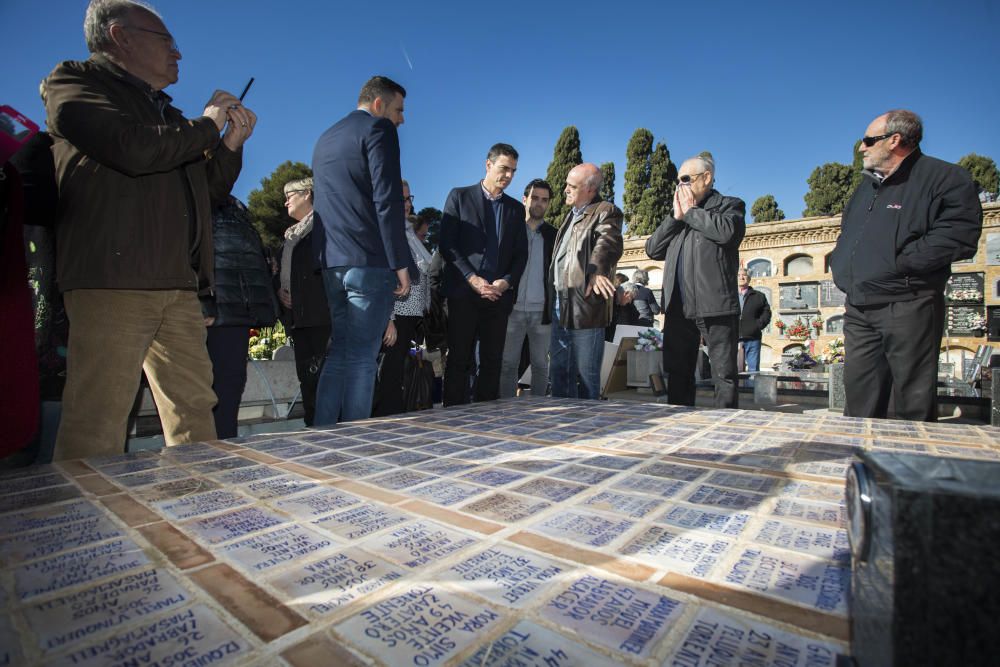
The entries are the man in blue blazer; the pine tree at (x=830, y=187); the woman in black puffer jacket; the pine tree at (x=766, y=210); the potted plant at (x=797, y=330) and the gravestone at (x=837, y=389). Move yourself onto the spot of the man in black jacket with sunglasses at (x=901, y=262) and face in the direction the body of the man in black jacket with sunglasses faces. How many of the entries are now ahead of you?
2

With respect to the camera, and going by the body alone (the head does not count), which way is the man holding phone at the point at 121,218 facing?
to the viewer's right

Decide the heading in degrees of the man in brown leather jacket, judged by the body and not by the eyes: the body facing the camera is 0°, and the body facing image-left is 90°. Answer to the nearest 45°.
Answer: approximately 45°

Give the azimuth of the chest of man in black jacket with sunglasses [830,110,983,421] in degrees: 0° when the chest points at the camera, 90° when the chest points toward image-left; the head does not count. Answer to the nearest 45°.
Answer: approximately 45°

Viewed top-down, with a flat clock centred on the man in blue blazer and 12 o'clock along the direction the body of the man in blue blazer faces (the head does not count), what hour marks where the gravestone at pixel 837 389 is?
The gravestone is roughly at 1 o'clock from the man in blue blazer.

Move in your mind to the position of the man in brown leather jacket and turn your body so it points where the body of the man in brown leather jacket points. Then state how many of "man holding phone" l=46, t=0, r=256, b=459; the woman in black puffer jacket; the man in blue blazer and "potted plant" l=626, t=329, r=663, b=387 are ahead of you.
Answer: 3

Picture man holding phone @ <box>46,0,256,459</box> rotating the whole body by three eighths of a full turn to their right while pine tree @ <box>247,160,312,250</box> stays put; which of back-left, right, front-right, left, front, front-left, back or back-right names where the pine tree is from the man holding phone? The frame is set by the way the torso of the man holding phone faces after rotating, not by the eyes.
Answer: back-right

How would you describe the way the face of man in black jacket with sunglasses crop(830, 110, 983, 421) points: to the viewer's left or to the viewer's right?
to the viewer's left

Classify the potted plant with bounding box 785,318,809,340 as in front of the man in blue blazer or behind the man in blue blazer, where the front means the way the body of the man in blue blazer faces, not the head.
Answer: in front

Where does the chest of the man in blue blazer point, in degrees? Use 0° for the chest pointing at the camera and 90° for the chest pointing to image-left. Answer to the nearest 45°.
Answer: approximately 225°

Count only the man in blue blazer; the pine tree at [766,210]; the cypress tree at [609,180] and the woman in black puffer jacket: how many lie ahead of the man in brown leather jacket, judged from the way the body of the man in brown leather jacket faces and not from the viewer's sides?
2

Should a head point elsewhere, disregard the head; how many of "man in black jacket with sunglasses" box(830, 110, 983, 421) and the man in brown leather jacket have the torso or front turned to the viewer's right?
0

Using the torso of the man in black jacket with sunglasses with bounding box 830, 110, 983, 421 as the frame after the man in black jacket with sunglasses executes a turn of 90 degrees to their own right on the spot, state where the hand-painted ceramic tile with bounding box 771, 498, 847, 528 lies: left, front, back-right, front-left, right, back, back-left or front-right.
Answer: back-left

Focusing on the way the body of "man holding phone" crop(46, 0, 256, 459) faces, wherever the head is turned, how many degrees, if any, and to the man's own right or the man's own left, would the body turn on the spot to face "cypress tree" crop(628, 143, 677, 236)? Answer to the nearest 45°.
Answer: approximately 45° to the man's own left

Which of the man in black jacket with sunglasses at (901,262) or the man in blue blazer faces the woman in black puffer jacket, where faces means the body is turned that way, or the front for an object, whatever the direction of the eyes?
the man in black jacket with sunglasses

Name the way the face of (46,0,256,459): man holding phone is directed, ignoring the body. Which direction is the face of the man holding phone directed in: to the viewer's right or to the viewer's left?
to the viewer's right
